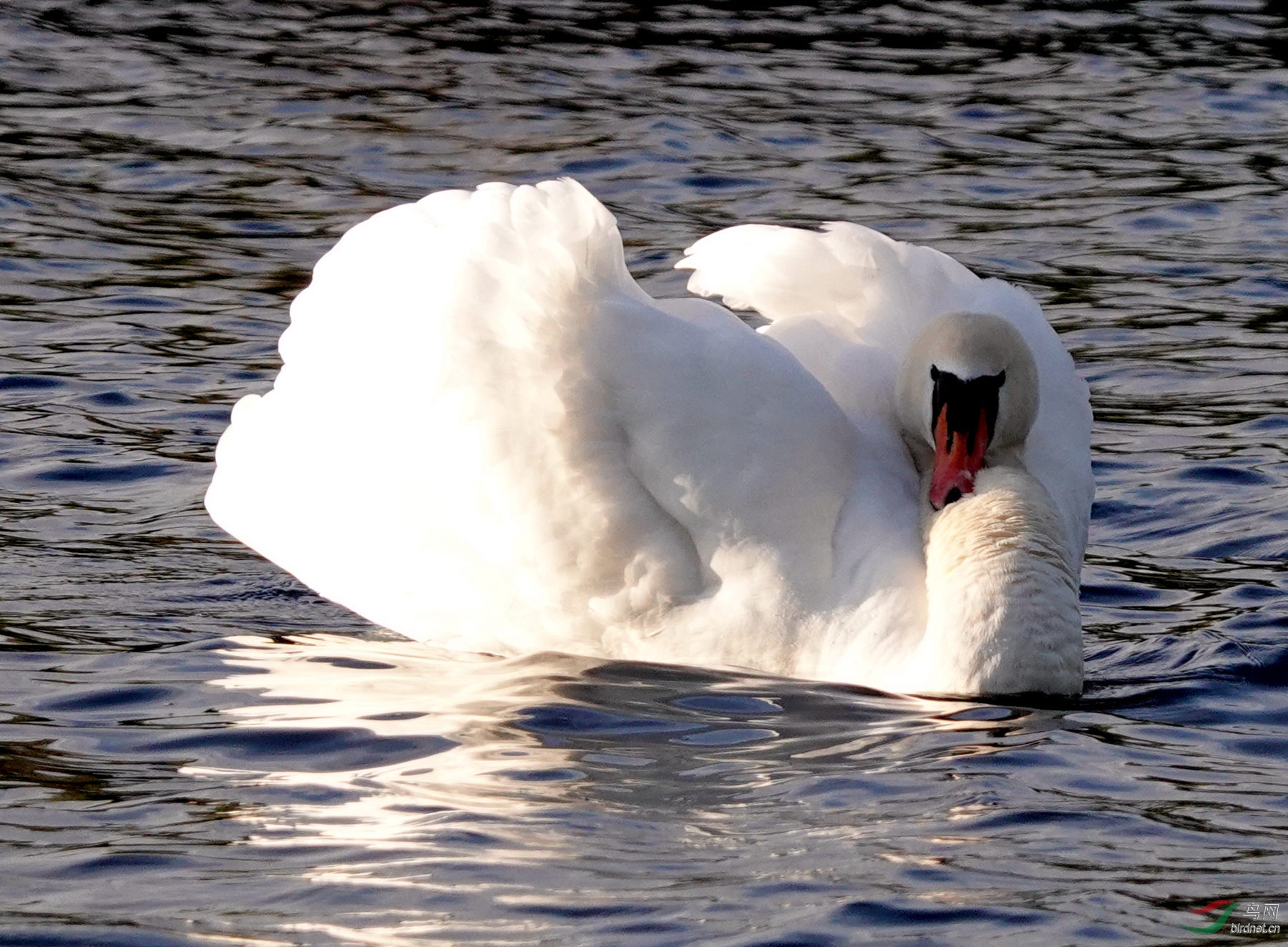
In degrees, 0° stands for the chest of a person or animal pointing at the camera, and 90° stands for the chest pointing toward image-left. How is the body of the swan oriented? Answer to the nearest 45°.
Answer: approximately 315°
